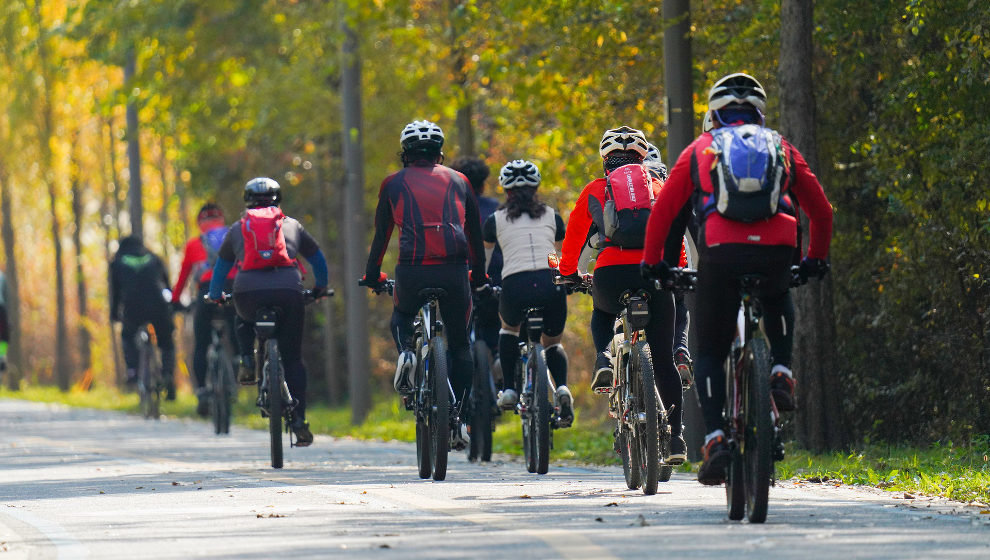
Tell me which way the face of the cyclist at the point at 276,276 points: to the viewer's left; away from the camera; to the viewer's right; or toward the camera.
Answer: away from the camera

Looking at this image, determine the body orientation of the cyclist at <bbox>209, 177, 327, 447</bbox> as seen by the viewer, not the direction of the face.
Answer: away from the camera

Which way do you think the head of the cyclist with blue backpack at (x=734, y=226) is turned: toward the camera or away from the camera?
away from the camera

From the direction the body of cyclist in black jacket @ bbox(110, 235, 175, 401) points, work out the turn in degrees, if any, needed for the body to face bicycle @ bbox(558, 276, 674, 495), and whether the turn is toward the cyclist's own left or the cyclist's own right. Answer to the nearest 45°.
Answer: approximately 180°

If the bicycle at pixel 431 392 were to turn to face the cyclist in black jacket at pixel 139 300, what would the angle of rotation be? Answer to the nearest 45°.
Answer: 0° — it already faces them

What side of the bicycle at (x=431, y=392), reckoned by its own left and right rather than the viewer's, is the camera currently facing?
back

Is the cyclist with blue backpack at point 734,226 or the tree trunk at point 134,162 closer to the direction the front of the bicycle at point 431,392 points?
the tree trunk

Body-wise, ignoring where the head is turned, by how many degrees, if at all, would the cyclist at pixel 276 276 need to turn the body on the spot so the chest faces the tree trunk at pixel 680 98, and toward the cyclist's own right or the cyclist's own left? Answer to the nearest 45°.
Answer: approximately 90° to the cyclist's own right

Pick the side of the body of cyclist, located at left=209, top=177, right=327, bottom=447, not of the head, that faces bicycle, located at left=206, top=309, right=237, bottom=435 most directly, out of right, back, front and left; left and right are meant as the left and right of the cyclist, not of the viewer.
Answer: front

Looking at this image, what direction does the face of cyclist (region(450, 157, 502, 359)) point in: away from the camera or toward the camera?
away from the camera

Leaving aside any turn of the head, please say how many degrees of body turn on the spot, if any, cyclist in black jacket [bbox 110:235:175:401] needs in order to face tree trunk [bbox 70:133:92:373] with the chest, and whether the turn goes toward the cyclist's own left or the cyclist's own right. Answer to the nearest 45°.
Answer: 0° — they already face it

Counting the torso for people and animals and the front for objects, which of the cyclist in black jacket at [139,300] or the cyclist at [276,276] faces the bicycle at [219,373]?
the cyclist

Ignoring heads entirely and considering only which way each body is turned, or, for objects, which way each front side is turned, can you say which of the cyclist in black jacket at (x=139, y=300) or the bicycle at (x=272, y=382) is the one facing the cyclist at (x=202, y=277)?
the bicycle

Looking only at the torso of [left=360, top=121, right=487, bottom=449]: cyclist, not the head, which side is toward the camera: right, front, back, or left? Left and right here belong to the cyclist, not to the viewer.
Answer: back

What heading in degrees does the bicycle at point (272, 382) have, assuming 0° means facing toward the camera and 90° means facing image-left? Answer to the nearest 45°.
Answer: approximately 180°

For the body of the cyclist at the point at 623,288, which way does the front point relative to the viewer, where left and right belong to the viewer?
facing away from the viewer

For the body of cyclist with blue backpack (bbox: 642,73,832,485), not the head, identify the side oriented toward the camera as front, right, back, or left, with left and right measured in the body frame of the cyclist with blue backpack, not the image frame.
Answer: back

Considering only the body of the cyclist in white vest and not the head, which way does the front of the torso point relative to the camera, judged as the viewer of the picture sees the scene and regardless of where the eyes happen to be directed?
away from the camera
